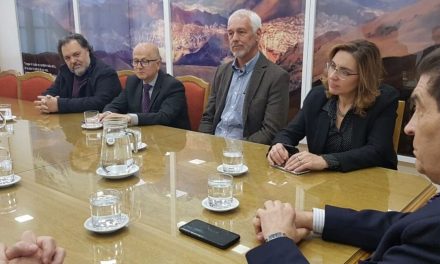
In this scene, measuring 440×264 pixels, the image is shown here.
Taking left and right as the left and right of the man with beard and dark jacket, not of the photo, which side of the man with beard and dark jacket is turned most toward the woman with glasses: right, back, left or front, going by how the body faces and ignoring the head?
left

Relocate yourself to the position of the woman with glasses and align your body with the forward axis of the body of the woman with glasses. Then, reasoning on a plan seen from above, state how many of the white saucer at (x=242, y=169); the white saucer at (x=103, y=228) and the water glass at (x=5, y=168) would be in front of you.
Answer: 3

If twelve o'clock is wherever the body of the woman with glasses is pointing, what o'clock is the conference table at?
The conference table is roughly at 12 o'clock from the woman with glasses.

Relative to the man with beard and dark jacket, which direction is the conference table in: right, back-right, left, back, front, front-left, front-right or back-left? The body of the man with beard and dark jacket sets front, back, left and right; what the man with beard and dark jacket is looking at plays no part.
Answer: front-left

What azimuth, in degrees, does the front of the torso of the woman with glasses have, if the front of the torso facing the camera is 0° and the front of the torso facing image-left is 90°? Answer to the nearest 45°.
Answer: approximately 45°

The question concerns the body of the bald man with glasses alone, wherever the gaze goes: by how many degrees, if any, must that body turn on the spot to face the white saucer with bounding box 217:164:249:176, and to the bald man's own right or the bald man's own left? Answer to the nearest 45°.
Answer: approximately 45° to the bald man's own left

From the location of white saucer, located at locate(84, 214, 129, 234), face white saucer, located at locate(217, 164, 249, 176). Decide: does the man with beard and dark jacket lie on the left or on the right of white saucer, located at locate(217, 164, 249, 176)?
left

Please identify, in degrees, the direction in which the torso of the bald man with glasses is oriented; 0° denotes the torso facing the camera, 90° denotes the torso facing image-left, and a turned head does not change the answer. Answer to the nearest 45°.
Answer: approximately 45°

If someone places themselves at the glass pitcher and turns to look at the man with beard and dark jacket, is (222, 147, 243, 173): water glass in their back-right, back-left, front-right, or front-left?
back-right

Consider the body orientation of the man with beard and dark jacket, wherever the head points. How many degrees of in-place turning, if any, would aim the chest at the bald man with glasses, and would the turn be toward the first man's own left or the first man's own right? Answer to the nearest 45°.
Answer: approximately 90° to the first man's own left

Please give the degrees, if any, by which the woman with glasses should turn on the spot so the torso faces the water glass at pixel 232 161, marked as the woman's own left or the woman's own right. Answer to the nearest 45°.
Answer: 0° — they already face it
